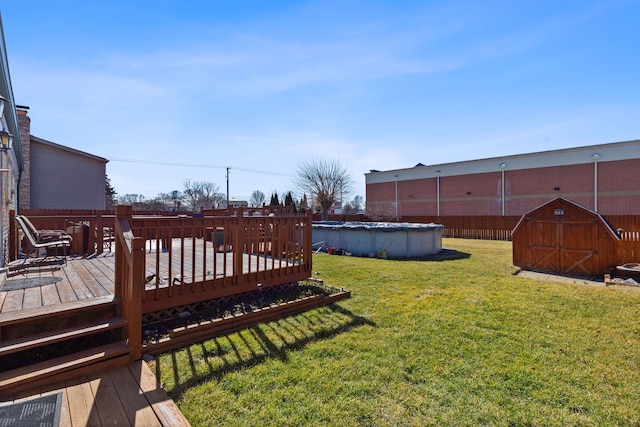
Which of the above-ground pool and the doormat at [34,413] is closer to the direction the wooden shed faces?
the doormat

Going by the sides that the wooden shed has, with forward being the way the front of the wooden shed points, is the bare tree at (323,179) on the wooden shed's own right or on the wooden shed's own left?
on the wooden shed's own right

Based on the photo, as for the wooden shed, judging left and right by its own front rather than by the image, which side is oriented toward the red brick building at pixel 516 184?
back

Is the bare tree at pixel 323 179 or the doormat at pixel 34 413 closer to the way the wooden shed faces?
the doormat

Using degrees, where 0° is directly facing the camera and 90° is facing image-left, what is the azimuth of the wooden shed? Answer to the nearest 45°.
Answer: approximately 0°

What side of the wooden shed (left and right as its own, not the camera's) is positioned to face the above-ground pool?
right

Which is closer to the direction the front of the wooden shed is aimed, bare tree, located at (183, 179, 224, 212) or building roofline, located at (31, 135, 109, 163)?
the building roofline
